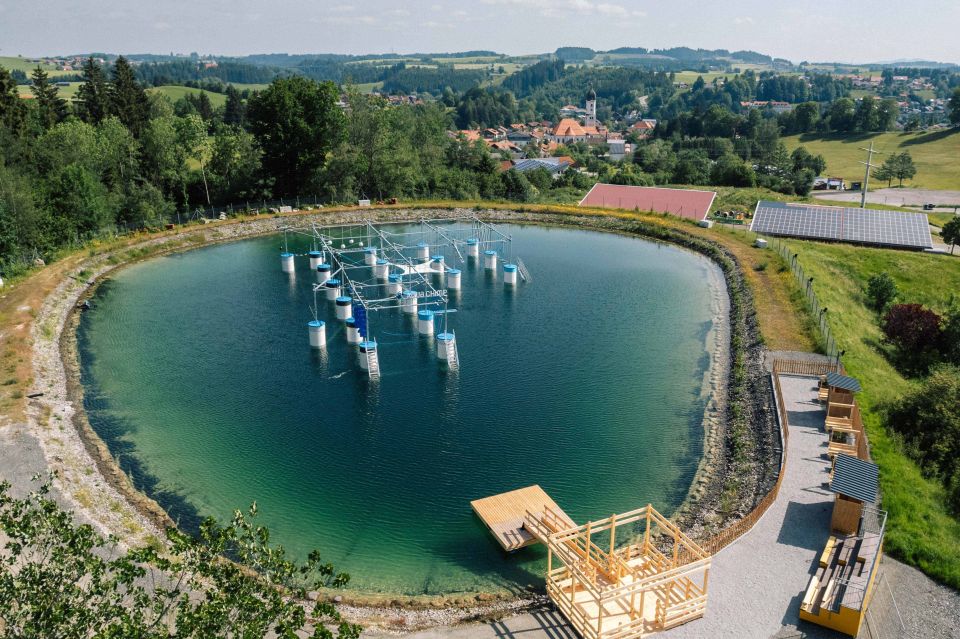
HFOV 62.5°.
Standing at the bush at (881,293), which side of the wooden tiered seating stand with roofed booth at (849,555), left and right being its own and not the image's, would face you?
right

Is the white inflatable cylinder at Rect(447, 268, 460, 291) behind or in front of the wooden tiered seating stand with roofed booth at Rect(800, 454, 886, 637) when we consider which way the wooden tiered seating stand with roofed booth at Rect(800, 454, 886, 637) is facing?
in front

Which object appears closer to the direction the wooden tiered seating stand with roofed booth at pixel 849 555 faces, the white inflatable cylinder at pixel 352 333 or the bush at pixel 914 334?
the white inflatable cylinder

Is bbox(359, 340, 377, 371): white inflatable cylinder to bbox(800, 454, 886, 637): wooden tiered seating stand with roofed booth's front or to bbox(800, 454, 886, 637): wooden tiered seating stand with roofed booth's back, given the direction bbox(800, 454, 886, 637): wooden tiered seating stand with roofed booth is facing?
to the front

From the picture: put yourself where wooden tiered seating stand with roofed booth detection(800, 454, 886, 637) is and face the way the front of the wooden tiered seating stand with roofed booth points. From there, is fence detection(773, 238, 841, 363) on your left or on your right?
on your right

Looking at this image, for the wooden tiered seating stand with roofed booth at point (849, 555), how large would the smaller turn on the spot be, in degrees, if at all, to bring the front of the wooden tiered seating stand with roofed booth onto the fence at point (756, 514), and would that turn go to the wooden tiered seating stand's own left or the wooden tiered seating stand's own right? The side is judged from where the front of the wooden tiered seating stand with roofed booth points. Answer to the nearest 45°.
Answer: approximately 45° to the wooden tiered seating stand's own right

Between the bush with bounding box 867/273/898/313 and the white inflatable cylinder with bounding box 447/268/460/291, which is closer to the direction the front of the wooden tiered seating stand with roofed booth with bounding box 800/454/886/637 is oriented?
the white inflatable cylinder

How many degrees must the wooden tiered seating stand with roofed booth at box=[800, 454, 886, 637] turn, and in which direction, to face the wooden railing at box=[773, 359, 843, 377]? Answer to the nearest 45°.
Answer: approximately 90° to its right

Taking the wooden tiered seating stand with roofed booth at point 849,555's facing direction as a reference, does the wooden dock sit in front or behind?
in front

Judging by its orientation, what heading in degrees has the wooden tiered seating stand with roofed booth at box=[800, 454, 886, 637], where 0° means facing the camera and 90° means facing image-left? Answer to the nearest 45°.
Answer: approximately 90°

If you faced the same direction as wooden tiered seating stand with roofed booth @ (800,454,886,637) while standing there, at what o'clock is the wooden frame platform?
The wooden frame platform is roughly at 11 o'clock from the wooden tiered seating stand with roofed booth.

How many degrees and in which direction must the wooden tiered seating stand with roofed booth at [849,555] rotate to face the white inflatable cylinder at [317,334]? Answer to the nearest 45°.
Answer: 0° — it already faces it

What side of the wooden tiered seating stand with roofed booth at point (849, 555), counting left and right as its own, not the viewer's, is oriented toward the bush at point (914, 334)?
right

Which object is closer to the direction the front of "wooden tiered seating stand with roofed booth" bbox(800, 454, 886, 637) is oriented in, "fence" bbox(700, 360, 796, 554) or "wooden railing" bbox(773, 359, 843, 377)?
the fence
